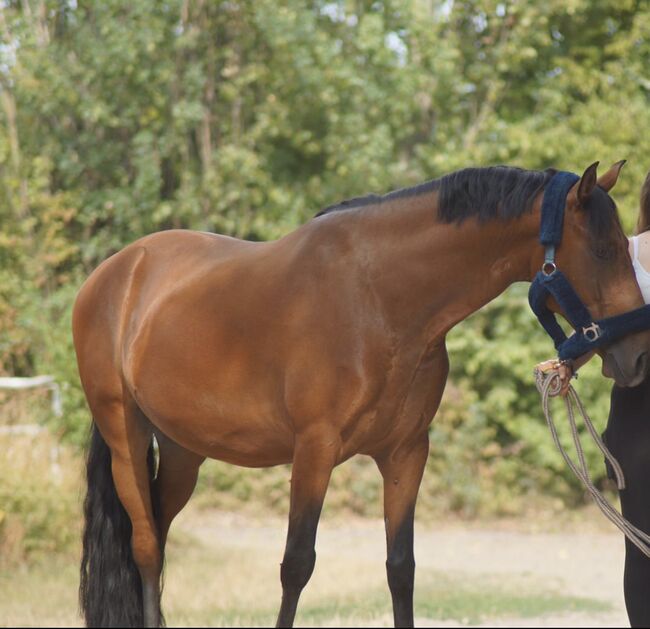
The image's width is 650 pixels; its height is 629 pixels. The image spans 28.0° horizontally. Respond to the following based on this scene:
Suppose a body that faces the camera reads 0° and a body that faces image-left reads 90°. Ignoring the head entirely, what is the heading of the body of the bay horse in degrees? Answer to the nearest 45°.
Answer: approximately 315°

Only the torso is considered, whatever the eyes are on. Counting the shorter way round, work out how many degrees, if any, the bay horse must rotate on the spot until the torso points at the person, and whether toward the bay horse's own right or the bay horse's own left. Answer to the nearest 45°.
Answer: approximately 45° to the bay horse's own left
